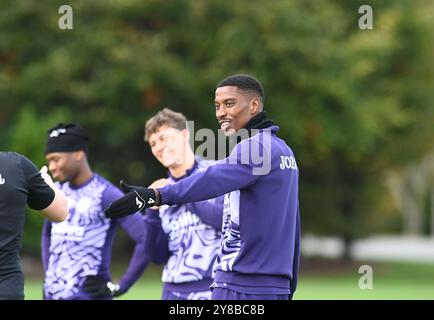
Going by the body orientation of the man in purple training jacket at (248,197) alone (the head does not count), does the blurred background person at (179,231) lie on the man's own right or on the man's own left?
on the man's own right

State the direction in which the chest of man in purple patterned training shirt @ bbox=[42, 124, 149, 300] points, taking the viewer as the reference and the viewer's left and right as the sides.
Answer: facing the viewer and to the left of the viewer

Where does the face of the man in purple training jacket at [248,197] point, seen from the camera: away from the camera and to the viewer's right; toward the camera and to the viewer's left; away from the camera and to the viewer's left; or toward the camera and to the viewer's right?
toward the camera and to the viewer's left

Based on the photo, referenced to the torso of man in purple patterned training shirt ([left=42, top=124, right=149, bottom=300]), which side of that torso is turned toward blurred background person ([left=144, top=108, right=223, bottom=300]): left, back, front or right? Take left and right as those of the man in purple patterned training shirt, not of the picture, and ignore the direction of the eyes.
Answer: left

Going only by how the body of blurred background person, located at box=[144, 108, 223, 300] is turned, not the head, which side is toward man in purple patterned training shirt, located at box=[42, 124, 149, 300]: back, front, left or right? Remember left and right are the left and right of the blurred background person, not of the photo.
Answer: right

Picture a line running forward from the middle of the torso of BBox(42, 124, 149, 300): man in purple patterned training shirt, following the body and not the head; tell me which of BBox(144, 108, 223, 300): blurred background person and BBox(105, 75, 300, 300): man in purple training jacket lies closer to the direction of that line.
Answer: the man in purple training jacket

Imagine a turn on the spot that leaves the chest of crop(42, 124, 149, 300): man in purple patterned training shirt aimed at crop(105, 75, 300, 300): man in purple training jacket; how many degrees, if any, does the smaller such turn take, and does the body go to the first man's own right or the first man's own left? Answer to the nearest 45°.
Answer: approximately 45° to the first man's own left

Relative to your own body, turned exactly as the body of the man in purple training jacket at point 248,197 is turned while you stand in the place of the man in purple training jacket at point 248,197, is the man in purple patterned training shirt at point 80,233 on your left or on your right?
on your right

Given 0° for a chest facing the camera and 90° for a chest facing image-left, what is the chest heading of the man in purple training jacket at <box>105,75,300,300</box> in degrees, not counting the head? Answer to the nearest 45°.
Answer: approximately 90°

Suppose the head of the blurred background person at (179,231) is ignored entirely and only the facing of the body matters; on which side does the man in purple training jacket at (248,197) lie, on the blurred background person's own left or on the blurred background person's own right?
on the blurred background person's own left

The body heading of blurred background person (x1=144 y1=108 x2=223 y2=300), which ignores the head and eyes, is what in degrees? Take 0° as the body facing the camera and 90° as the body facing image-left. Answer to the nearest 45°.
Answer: approximately 45°

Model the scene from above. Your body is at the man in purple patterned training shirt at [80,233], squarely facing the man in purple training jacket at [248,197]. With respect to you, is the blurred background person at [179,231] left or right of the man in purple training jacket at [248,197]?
left
